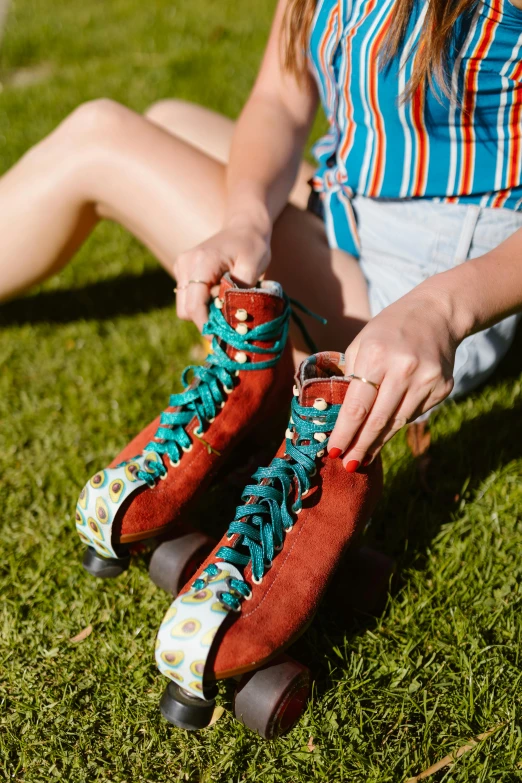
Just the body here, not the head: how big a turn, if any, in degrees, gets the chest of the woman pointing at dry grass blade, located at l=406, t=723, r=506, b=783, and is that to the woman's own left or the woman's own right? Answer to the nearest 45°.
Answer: approximately 45° to the woman's own left

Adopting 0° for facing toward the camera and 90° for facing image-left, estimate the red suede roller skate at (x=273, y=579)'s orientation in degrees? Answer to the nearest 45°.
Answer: approximately 45°
